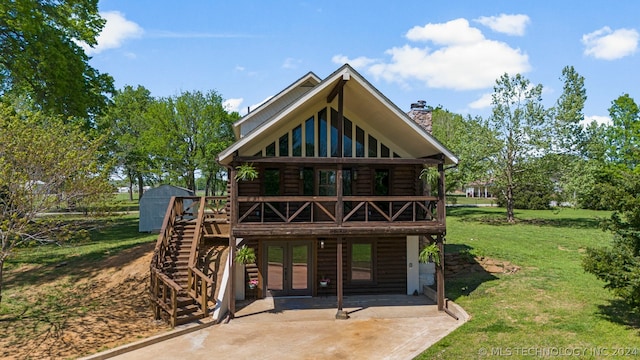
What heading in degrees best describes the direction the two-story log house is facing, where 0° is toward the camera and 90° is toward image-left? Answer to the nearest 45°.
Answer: approximately 0°

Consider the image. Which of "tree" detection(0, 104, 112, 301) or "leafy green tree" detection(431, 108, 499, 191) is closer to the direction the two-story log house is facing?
the tree

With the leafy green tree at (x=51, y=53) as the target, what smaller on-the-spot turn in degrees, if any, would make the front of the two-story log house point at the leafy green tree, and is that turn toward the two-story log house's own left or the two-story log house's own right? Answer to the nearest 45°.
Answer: approximately 90° to the two-story log house's own right

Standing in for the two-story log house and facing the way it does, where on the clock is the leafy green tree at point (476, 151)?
The leafy green tree is roughly at 7 o'clock from the two-story log house.

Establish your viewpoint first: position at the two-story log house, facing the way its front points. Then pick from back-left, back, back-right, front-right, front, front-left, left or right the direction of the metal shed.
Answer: back-right

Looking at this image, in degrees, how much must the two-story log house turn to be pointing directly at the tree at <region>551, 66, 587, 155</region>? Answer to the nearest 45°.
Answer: approximately 135° to its left

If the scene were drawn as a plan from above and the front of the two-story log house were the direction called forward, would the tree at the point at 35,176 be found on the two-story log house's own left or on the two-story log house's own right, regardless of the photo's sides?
on the two-story log house's own right

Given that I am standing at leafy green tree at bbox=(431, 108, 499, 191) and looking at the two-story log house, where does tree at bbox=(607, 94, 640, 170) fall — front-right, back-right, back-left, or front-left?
back-left

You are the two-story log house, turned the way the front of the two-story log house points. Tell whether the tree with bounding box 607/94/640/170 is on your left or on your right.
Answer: on your left

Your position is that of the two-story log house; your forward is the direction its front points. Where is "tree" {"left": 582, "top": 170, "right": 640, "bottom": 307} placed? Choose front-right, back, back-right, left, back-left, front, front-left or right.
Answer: front-left

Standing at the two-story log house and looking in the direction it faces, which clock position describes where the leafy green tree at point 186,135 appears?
The leafy green tree is roughly at 5 o'clock from the two-story log house.
